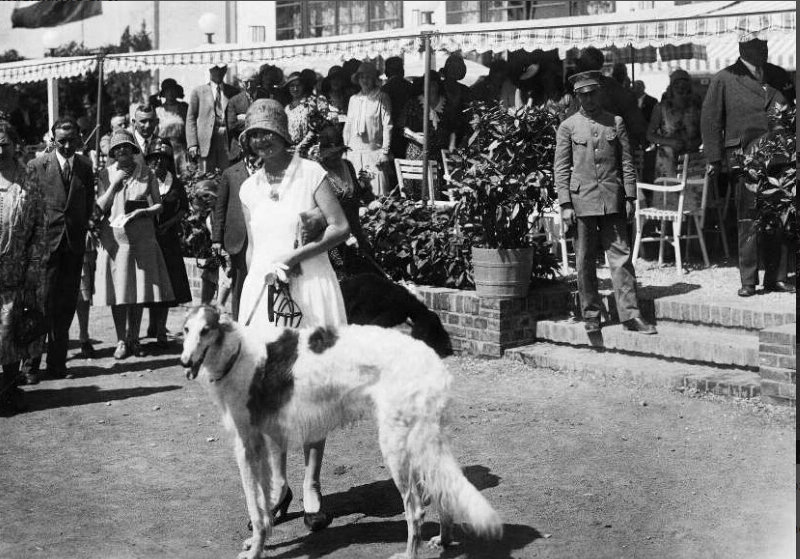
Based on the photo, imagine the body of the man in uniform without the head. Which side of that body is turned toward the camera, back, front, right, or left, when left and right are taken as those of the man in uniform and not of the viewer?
front

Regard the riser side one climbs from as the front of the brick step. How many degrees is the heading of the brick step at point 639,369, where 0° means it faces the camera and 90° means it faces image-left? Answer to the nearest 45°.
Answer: approximately 45°

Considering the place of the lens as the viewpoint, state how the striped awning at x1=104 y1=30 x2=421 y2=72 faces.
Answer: facing the viewer

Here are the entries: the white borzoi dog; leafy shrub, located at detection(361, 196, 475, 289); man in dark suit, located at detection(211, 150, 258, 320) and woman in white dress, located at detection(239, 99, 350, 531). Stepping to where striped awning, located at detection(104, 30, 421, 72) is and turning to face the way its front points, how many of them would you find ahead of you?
4

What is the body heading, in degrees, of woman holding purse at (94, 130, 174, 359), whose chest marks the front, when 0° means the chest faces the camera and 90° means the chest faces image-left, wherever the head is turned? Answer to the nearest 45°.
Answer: approximately 0°

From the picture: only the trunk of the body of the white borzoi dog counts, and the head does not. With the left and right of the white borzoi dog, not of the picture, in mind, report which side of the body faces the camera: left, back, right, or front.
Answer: left

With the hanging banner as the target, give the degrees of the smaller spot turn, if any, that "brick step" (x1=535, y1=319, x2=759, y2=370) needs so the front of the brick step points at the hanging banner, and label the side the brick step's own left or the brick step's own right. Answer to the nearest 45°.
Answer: approximately 90° to the brick step's own right

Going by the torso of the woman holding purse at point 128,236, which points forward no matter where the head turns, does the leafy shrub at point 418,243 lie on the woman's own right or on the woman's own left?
on the woman's own left

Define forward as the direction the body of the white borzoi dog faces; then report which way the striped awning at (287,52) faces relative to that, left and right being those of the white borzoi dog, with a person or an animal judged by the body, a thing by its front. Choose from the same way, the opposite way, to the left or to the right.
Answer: to the left

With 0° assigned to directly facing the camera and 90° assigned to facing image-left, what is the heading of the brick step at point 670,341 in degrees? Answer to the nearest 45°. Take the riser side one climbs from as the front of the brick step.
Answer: approximately 45°

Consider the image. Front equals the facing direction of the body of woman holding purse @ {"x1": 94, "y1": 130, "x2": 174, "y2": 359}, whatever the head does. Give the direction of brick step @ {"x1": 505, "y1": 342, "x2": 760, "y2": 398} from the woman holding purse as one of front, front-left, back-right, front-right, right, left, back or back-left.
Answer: front-left

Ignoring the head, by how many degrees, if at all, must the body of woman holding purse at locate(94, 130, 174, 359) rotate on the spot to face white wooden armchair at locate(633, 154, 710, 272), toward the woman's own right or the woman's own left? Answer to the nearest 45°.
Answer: approximately 90° to the woman's own left
